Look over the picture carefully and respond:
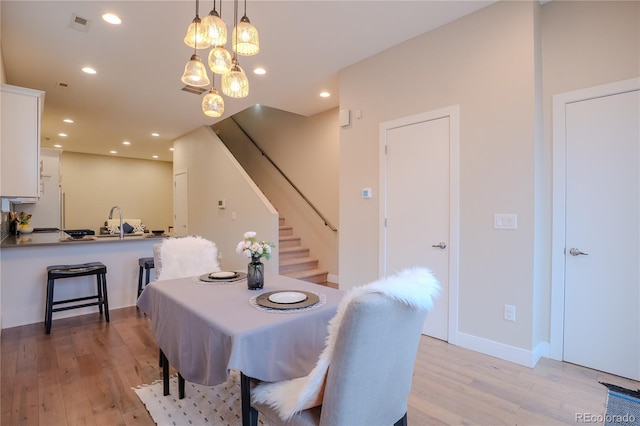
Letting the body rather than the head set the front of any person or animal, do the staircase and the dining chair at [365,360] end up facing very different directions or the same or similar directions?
very different directions

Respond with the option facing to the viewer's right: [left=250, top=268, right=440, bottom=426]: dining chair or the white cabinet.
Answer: the white cabinet

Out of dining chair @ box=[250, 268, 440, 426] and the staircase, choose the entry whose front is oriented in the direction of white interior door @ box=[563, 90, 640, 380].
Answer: the staircase

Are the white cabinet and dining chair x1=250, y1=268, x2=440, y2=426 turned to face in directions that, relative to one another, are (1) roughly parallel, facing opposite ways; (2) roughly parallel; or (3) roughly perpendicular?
roughly perpendicular

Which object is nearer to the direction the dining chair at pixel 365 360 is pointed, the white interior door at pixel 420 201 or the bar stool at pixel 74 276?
the bar stool

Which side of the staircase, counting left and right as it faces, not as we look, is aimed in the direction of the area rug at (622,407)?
front

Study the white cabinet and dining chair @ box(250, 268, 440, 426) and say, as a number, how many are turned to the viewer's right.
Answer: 1

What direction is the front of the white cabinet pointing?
to the viewer's right

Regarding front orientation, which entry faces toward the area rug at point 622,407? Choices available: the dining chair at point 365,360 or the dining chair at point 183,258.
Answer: the dining chair at point 183,258

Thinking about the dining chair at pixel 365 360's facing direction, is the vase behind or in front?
in front

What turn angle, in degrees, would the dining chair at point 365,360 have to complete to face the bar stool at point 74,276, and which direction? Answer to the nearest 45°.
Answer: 0° — it already faces it

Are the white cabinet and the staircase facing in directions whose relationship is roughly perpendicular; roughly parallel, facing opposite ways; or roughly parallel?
roughly perpendicular

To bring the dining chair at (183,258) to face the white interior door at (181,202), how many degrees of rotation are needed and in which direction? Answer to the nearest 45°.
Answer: approximately 135° to its left
